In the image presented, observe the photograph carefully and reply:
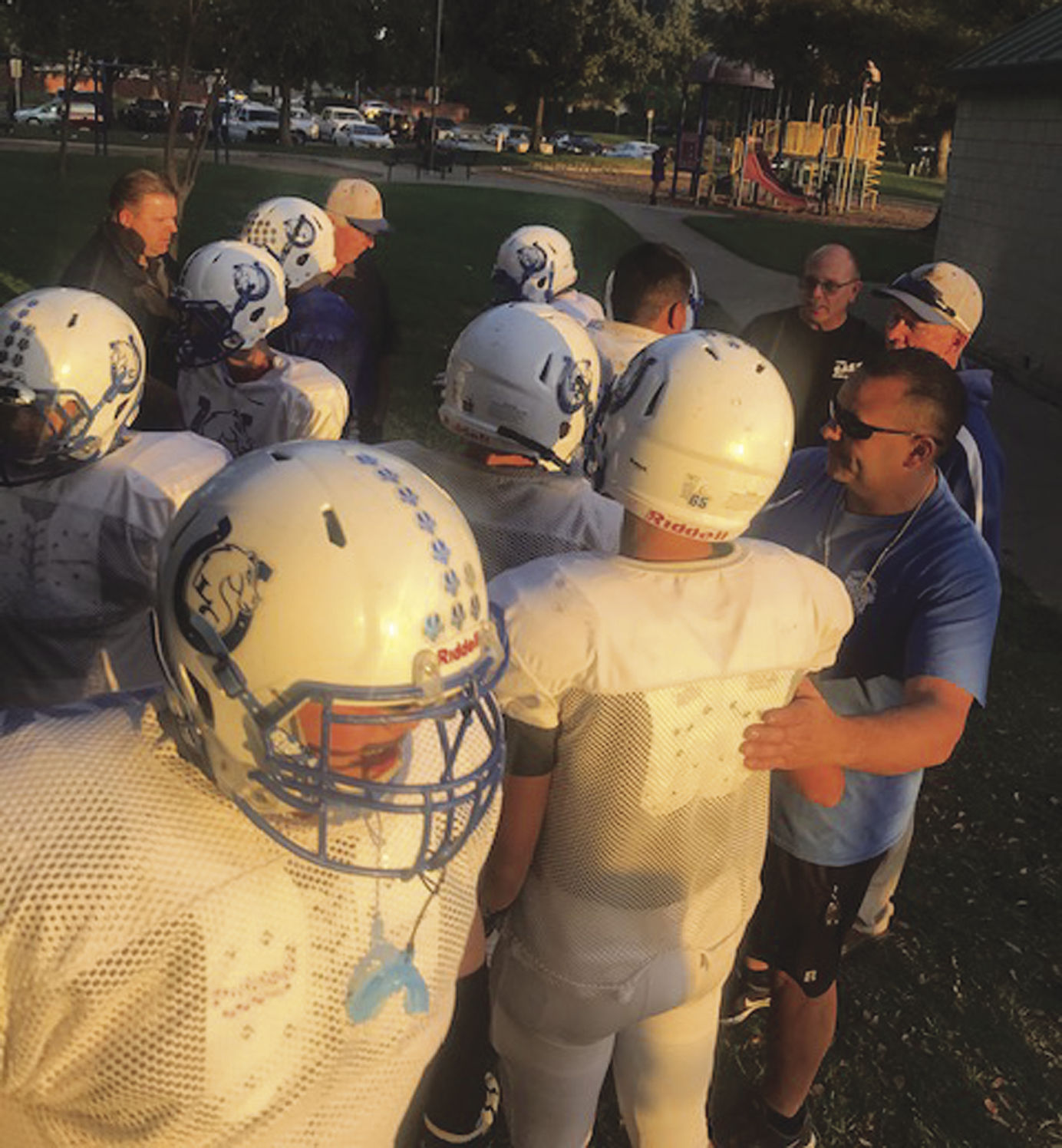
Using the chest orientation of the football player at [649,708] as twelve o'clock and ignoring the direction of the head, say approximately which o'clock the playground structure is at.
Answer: The playground structure is roughly at 12 o'clock from the football player.

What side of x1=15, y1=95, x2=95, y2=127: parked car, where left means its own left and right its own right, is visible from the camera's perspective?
left

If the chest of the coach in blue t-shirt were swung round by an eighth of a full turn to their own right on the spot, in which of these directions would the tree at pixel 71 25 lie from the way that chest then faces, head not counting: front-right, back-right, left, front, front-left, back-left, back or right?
front-right

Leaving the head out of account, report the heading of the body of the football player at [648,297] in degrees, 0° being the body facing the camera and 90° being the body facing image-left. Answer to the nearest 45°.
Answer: approximately 225°

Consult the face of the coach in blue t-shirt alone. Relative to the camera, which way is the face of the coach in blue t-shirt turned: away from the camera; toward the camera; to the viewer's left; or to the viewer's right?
to the viewer's left

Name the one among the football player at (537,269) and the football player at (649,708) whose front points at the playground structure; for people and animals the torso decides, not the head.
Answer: the football player at (649,708)

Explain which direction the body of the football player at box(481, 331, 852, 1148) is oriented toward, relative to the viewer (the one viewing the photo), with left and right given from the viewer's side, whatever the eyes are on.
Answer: facing away from the viewer

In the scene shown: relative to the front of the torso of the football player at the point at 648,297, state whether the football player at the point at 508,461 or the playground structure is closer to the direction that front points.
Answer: the playground structure

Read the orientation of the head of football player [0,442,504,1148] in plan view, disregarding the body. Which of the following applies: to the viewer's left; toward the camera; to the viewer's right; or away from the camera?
to the viewer's right

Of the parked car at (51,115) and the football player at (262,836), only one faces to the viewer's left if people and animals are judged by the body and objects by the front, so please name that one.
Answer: the parked car
